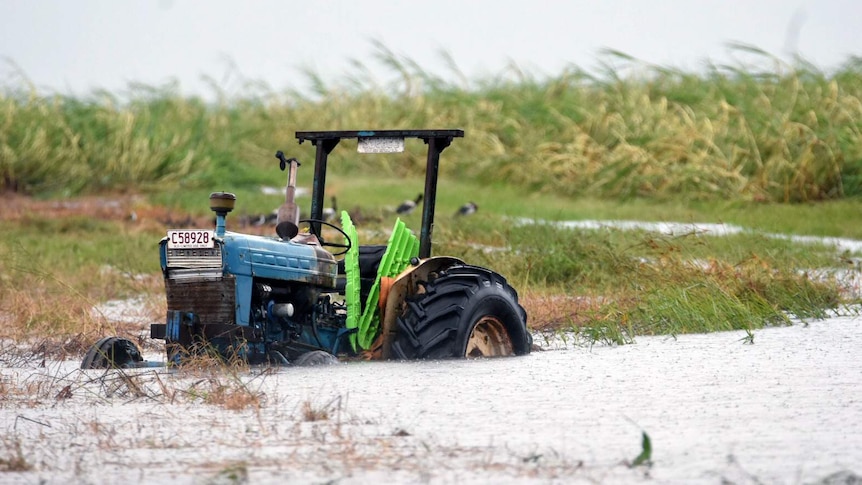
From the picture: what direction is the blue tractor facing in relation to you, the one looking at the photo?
facing the viewer and to the left of the viewer
